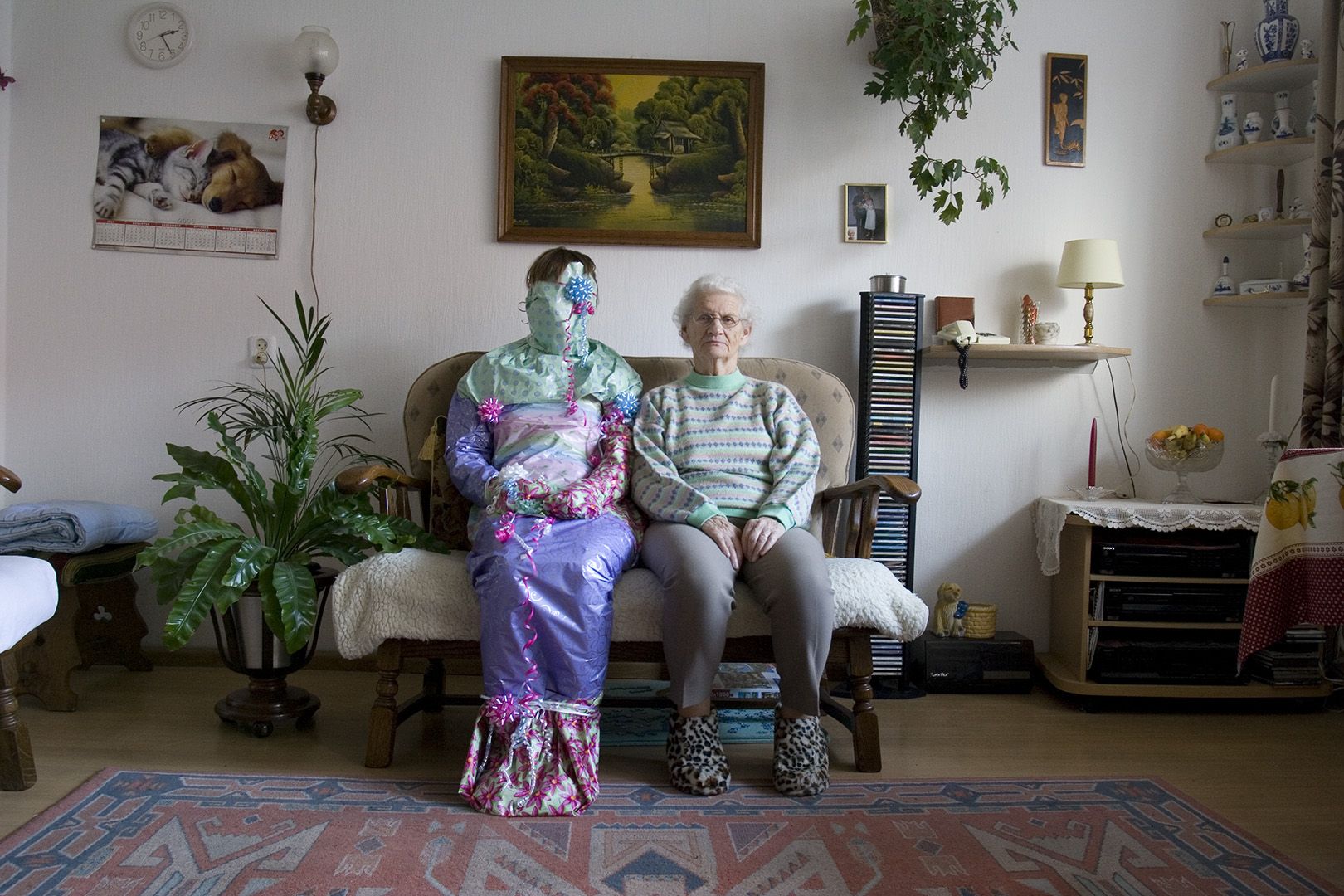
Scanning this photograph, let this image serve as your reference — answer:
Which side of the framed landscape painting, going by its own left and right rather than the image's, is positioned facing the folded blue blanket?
right

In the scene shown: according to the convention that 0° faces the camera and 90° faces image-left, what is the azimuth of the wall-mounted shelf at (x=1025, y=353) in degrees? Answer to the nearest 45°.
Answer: approximately 0°

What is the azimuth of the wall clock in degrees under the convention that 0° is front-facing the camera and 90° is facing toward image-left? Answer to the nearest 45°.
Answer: approximately 0°

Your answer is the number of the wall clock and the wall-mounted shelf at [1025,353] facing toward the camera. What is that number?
2
